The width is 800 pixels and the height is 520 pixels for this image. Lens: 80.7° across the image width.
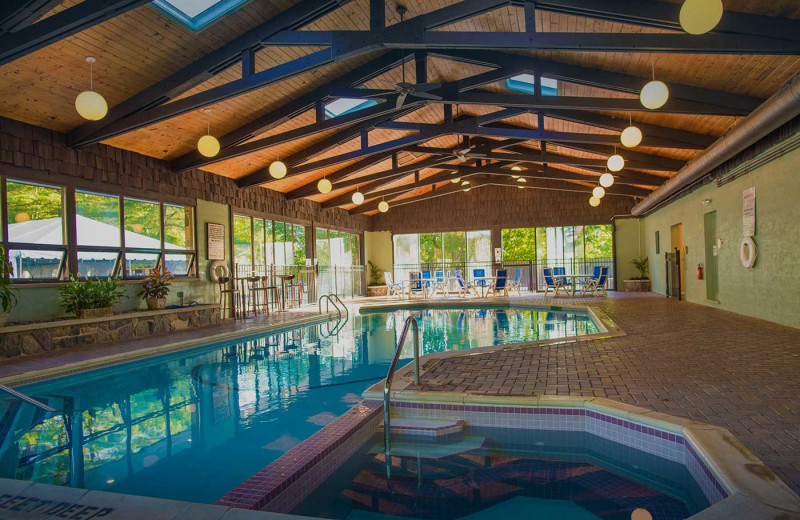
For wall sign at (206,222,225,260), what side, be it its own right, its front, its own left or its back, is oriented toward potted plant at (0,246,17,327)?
right

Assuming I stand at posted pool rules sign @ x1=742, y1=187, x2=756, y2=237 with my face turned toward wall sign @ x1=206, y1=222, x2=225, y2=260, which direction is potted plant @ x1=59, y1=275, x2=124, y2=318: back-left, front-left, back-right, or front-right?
front-left

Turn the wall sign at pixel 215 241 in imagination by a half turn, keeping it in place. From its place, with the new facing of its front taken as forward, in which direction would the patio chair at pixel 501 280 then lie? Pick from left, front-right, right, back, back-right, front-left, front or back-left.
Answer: back-right

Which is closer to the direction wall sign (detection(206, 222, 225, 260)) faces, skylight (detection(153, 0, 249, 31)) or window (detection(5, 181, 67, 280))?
the skylight

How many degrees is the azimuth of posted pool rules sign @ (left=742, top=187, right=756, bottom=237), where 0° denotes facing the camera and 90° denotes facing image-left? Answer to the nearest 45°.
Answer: approximately 45°

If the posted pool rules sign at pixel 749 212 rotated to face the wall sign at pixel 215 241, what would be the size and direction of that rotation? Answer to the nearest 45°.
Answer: approximately 45° to its right

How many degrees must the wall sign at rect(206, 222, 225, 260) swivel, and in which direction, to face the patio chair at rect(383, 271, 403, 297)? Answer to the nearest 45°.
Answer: approximately 90° to its left

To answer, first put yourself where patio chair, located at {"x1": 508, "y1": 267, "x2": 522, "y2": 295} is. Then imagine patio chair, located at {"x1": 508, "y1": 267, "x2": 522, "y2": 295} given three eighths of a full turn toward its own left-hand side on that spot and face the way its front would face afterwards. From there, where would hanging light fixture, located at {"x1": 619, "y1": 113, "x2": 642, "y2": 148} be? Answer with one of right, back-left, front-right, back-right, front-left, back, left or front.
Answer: front-right

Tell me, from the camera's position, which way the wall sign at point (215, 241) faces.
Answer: facing the viewer and to the right of the viewer

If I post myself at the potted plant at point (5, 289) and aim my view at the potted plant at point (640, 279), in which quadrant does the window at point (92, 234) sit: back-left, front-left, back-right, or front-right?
front-left
